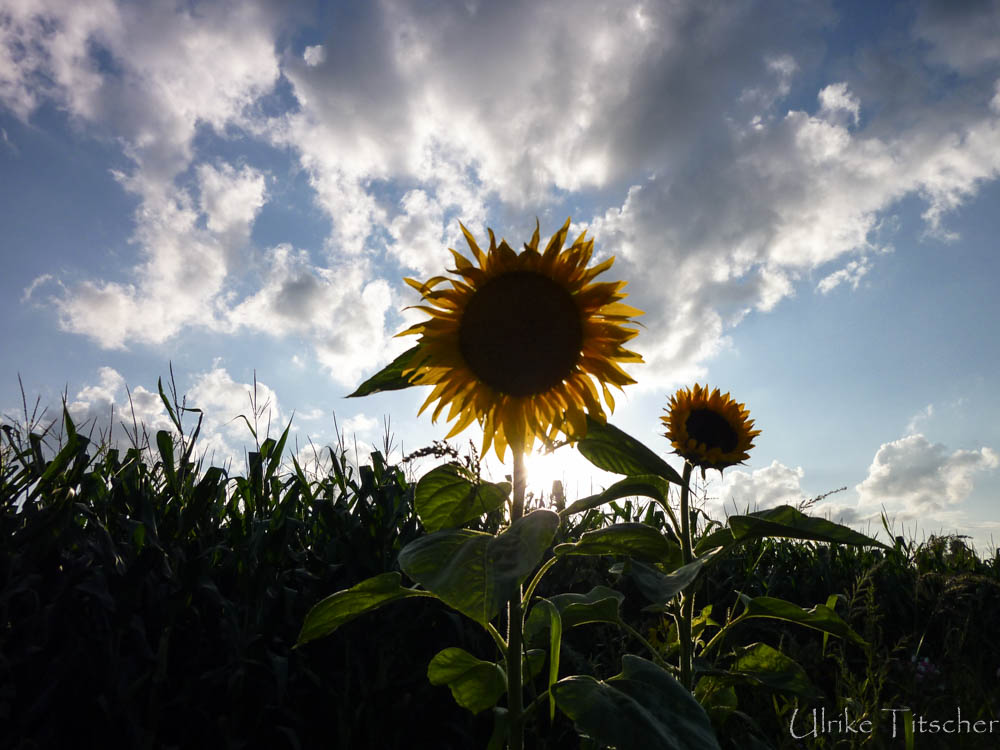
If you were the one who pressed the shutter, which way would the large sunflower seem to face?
facing the viewer

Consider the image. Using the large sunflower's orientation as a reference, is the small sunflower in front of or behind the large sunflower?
behind
